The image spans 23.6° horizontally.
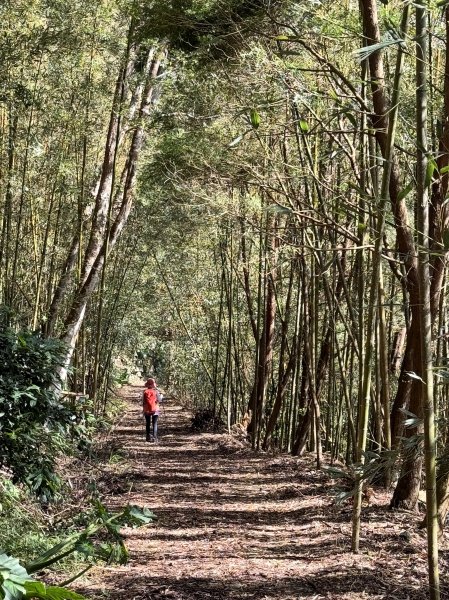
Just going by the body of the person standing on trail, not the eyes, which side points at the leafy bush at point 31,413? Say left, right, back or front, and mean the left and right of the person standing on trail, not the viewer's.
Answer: back

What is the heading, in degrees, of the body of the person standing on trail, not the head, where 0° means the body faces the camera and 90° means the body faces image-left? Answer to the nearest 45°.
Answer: approximately 180°
